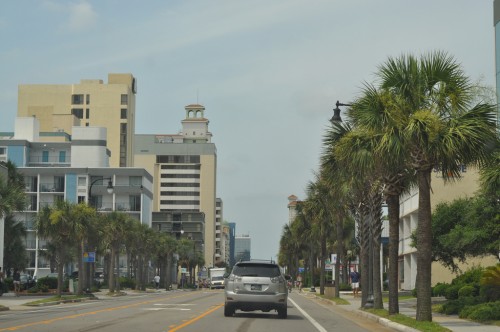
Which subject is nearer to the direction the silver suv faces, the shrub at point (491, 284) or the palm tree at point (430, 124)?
the shrub

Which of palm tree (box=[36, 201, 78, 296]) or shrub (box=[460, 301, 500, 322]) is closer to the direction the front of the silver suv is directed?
the palm tree

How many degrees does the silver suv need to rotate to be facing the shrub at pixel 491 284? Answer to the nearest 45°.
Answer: approximately 90° to its right

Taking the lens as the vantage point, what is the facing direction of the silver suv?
facing away from the viewer

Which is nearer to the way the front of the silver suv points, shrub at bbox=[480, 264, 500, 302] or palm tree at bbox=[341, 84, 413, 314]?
the shrub

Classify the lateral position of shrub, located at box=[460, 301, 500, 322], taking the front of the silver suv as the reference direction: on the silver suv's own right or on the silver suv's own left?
on the silver suv's own right

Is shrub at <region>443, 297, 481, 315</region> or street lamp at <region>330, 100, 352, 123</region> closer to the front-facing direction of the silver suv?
the street lamp
